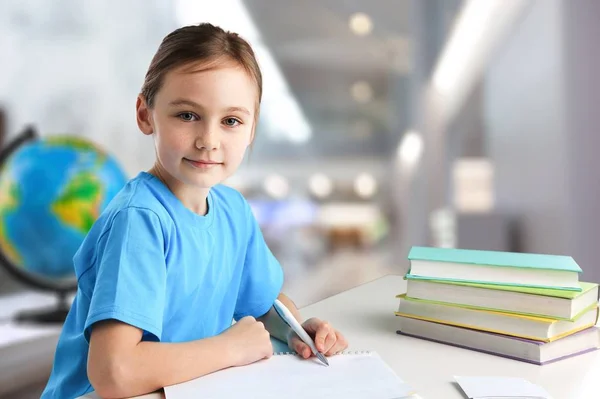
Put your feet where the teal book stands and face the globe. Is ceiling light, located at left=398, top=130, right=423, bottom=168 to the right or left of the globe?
right

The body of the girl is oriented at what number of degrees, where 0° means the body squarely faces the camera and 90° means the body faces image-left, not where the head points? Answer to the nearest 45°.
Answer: approximately 315°

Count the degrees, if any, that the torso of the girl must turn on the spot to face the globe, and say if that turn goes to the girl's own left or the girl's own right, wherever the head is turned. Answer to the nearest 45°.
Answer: approximately 135° to the girl's own left
